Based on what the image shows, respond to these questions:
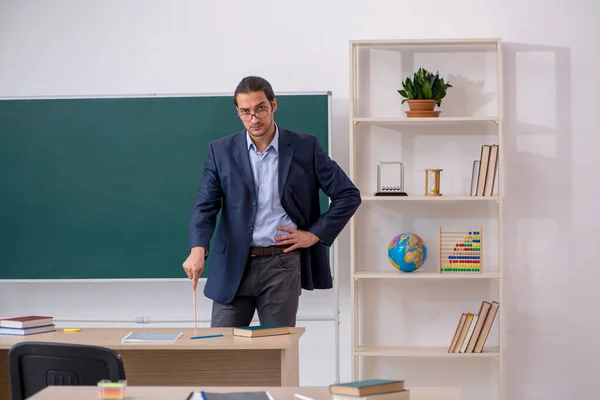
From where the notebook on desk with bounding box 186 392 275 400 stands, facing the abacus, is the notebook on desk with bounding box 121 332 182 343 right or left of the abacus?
left

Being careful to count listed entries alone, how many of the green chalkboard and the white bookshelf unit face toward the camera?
2

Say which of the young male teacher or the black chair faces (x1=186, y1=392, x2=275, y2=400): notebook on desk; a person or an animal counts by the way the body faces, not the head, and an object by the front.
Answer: the young male teacher

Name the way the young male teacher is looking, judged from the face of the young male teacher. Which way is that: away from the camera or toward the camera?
toward the camera

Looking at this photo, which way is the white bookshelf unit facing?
toward the camera

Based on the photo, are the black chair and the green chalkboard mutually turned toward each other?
yes

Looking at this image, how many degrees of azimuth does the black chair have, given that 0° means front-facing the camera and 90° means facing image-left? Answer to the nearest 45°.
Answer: approximately 180°

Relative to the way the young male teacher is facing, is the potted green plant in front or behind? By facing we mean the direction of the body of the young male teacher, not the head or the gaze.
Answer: behind

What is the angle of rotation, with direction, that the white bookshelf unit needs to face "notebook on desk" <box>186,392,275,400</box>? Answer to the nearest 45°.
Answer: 0° — it already faces it

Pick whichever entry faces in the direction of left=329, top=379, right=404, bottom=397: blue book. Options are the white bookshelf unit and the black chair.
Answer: the white bookshelf unit

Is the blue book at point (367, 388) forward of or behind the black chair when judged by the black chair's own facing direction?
behind

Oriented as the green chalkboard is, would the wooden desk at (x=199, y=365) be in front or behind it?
in front

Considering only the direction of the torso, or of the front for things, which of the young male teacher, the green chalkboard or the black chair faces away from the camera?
the black chair

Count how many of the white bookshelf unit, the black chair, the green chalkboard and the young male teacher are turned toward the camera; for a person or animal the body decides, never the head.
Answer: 3

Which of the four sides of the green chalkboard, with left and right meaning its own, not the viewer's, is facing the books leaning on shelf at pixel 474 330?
left

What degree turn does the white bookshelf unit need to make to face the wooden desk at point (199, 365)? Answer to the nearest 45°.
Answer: approximately 45° to its right

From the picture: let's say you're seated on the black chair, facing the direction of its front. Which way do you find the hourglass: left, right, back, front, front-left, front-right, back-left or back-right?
front-right

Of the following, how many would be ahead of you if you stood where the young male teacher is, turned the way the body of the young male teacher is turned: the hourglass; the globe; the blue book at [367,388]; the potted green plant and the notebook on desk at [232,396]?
2
